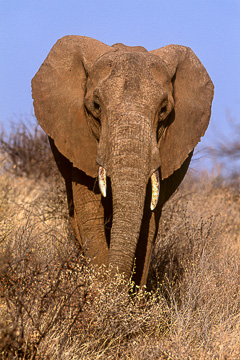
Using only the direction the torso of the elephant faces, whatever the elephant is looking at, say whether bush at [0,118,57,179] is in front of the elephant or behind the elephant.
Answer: behind

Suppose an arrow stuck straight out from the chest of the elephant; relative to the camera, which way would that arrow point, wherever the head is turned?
toward the camera
